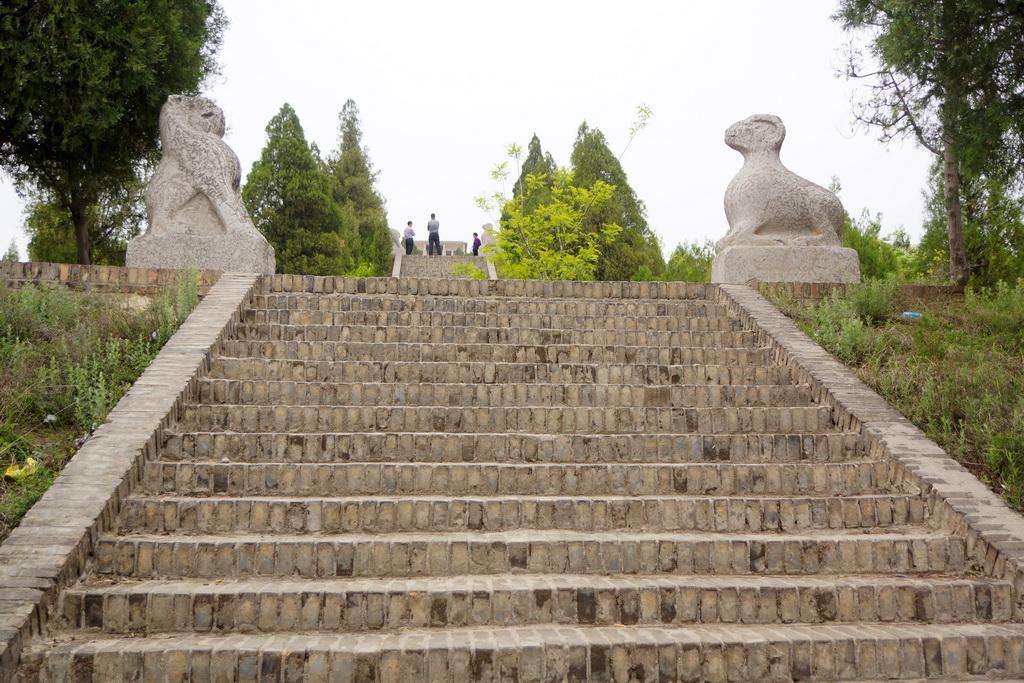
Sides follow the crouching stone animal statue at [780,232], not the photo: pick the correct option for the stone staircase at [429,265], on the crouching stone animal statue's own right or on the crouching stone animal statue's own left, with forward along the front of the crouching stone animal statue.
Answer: on the crouching stone animal statue's own right

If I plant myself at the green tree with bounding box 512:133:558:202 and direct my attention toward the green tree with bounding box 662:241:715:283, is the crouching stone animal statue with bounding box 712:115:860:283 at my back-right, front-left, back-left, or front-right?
front-right

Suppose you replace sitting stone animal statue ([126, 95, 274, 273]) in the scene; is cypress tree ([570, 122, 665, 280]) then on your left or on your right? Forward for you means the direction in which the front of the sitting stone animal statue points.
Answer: on your left

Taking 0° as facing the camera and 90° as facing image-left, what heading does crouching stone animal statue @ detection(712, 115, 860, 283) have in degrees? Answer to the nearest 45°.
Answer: approximately 90°

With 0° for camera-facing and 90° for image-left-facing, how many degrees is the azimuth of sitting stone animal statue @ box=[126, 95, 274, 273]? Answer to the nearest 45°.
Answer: approximately 270°

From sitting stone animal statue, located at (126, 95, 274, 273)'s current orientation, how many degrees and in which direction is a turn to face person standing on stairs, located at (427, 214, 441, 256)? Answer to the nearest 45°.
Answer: approximately 90° to its left

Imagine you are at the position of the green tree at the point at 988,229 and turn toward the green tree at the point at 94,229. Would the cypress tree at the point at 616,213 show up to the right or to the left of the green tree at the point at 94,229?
right

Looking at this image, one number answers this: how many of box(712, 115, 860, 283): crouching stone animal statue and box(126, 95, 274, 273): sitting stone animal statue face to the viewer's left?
1

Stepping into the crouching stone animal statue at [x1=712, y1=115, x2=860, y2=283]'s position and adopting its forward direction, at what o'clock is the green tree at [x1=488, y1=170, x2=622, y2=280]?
The green tree is roughly at 2 o'clock from the crouching stone animal statue.

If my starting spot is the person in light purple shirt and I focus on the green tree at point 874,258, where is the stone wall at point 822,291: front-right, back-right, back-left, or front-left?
front-right

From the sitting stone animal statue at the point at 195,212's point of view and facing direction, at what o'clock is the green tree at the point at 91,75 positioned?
The green tree is roughly at 8 o'clock from the sitting stone animal statue.
